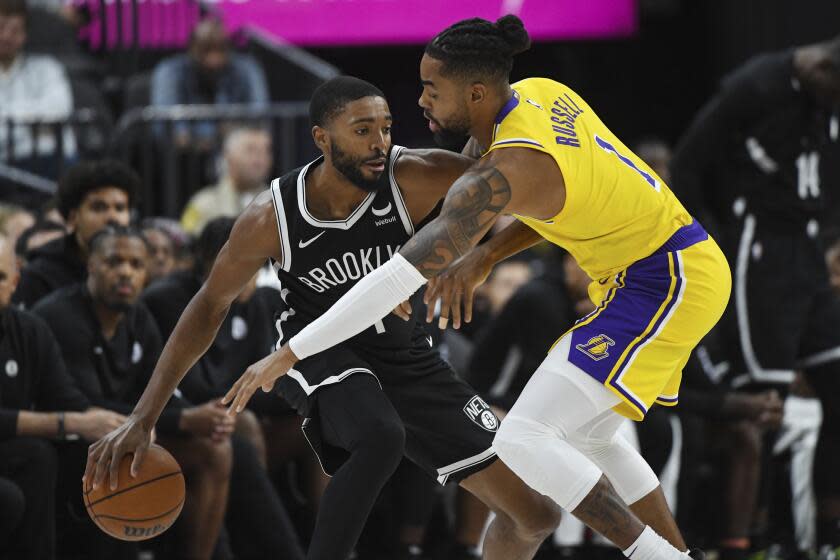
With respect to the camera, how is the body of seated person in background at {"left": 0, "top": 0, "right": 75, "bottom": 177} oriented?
toward the camera

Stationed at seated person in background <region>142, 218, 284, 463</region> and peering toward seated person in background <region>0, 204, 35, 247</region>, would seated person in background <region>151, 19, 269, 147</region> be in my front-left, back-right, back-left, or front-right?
front-right

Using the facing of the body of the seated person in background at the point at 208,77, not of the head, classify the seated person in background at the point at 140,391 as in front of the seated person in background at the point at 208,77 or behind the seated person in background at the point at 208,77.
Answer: in front

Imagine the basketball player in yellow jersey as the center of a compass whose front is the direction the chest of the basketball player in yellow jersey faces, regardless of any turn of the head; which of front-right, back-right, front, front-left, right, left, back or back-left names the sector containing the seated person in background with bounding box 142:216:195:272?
front-right

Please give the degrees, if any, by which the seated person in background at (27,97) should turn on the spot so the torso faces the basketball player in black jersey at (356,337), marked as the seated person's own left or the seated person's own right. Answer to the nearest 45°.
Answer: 0° — they already face them

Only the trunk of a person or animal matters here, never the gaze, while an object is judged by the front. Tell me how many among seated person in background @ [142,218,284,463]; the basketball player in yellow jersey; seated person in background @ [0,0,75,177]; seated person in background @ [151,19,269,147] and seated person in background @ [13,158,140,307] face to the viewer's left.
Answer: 1

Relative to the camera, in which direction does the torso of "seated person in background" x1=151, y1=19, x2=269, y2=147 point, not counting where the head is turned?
toward the camera

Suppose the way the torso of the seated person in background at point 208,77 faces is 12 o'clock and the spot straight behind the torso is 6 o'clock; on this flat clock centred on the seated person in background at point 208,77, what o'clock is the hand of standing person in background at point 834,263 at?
the hand of standing person in background at point 834,263 is roughly at 10 o'clock from the seated person in background at point 208,77.

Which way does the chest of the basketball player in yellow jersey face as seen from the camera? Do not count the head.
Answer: to the viewer's left

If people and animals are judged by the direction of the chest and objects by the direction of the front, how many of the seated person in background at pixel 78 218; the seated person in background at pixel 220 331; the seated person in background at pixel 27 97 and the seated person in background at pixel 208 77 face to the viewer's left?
0

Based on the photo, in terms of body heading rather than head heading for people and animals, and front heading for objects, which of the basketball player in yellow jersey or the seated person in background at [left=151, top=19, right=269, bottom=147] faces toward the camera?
the seated person in background

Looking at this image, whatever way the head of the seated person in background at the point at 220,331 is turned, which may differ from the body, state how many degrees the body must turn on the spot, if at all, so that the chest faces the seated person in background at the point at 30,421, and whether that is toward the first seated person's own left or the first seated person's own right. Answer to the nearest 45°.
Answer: approximately 90° to the first seated person's own right

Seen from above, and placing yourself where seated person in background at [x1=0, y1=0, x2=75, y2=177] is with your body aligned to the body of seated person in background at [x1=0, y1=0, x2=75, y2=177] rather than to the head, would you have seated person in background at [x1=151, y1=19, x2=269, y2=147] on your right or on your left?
on your left

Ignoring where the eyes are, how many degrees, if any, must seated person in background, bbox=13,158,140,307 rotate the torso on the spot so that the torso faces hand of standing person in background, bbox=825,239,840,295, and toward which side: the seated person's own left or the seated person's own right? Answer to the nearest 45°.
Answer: approximately 45° to the seated person's own left

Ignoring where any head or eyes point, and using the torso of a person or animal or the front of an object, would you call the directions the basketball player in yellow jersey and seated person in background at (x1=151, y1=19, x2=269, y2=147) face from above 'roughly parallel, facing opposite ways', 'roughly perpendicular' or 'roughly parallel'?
roughly perpendicular

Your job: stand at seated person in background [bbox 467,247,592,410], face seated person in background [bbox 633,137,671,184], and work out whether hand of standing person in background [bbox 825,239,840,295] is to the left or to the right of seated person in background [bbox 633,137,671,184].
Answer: right

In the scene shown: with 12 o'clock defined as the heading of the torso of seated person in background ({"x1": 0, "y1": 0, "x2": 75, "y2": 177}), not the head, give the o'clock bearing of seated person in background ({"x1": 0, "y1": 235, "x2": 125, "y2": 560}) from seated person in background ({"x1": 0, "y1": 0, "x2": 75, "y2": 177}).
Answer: seated person in background ({"x1": 0, "y1": 235, "x2": 125, "y2": 560}) is roughly at 12 o'clock from seated person in background ({"x1": 0, "y1": 0, "x2": 75, "y2": 177}).

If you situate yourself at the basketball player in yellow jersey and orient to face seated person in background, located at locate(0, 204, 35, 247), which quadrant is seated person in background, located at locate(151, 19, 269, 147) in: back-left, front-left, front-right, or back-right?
front-right

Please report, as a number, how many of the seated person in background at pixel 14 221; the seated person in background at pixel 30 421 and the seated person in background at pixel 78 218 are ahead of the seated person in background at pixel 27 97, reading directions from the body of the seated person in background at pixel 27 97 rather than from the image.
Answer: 3
